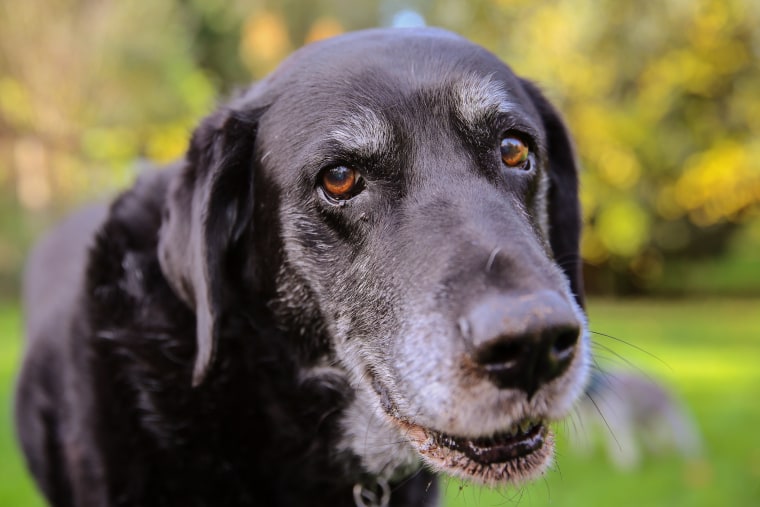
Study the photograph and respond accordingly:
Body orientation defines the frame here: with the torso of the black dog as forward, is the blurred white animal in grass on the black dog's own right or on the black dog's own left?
on the black dog's own left

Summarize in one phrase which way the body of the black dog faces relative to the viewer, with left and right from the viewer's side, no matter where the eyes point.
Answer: facing the viewer and to the right of the viewer
